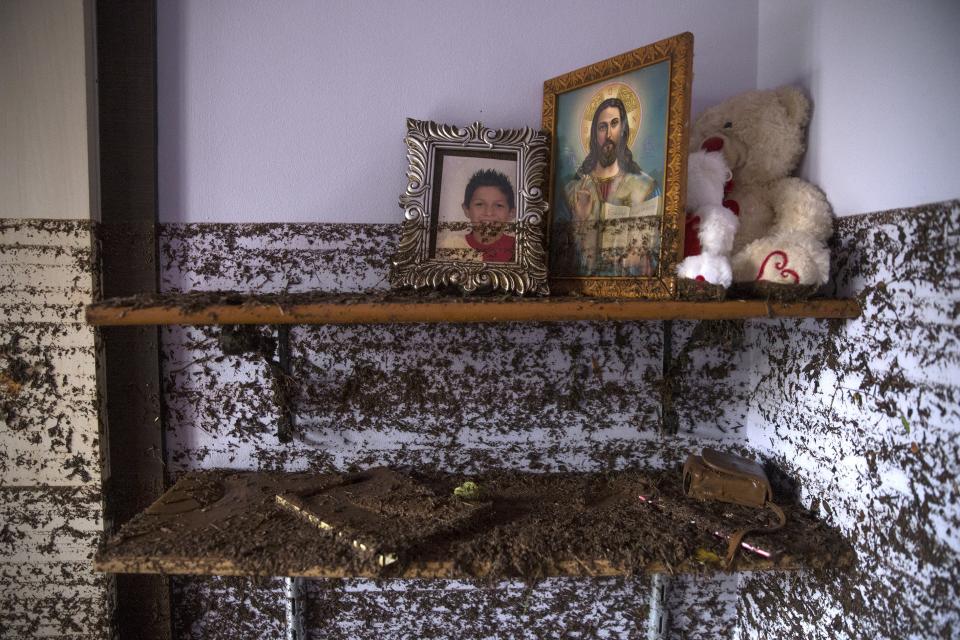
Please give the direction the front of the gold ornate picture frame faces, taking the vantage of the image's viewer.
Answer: facing the viewer and to the left of the viewer

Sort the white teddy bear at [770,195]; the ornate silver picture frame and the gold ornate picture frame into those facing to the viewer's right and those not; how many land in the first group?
0

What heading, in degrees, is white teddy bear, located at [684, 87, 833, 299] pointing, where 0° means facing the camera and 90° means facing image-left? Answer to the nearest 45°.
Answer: approximately 45°

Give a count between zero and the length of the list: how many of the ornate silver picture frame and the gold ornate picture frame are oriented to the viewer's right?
0

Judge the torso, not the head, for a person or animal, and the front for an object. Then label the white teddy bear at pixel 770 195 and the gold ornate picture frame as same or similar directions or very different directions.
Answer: same or similar directions

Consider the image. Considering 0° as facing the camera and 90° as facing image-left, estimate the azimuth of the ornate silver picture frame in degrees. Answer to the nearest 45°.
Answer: approximately 0°

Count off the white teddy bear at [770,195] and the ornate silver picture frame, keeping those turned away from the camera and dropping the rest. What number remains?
0
